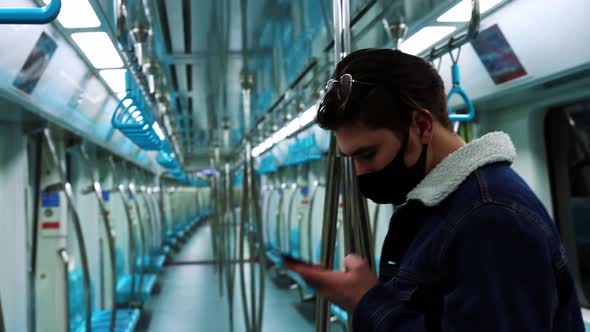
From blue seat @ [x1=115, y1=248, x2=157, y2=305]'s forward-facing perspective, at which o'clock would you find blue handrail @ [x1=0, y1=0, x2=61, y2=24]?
The blue handrail is roughly at 3 o'clock from the blue seat.

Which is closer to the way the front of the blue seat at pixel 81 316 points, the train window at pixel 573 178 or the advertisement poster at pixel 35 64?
the train window

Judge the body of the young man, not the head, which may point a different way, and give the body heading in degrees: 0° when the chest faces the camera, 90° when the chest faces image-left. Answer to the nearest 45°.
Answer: approximately 90°

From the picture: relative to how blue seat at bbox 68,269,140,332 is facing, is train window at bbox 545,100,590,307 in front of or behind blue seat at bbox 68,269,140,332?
in front

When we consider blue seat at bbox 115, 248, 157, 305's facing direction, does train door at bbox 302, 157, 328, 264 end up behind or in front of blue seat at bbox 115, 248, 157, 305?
in front

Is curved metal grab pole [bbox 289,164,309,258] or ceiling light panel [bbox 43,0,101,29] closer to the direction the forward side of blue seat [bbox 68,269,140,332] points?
the curved metal grab pole

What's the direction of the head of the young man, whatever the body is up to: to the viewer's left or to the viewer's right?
to the viewer's left

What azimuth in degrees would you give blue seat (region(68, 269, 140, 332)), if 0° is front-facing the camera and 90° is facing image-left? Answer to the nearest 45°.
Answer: approximately 270°

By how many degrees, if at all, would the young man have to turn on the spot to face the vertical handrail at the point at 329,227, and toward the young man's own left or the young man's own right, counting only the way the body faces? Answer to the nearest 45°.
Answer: approximately 45° to the young man's own right

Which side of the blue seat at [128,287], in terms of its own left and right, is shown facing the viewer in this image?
right

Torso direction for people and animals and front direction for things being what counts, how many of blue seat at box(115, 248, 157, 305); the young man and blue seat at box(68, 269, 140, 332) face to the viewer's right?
2

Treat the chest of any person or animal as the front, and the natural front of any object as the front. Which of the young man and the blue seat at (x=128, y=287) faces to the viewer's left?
the young man
